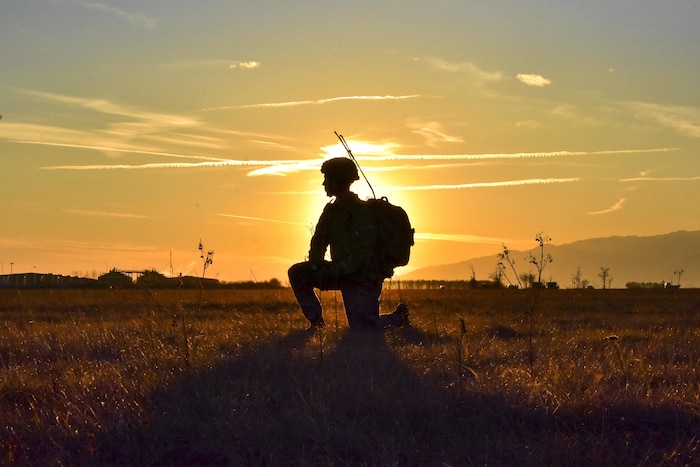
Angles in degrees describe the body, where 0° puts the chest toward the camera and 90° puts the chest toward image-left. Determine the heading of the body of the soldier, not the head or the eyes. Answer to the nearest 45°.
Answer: approximately 90°

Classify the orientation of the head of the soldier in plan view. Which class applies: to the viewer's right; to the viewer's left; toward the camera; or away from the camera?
to the viewer's left
